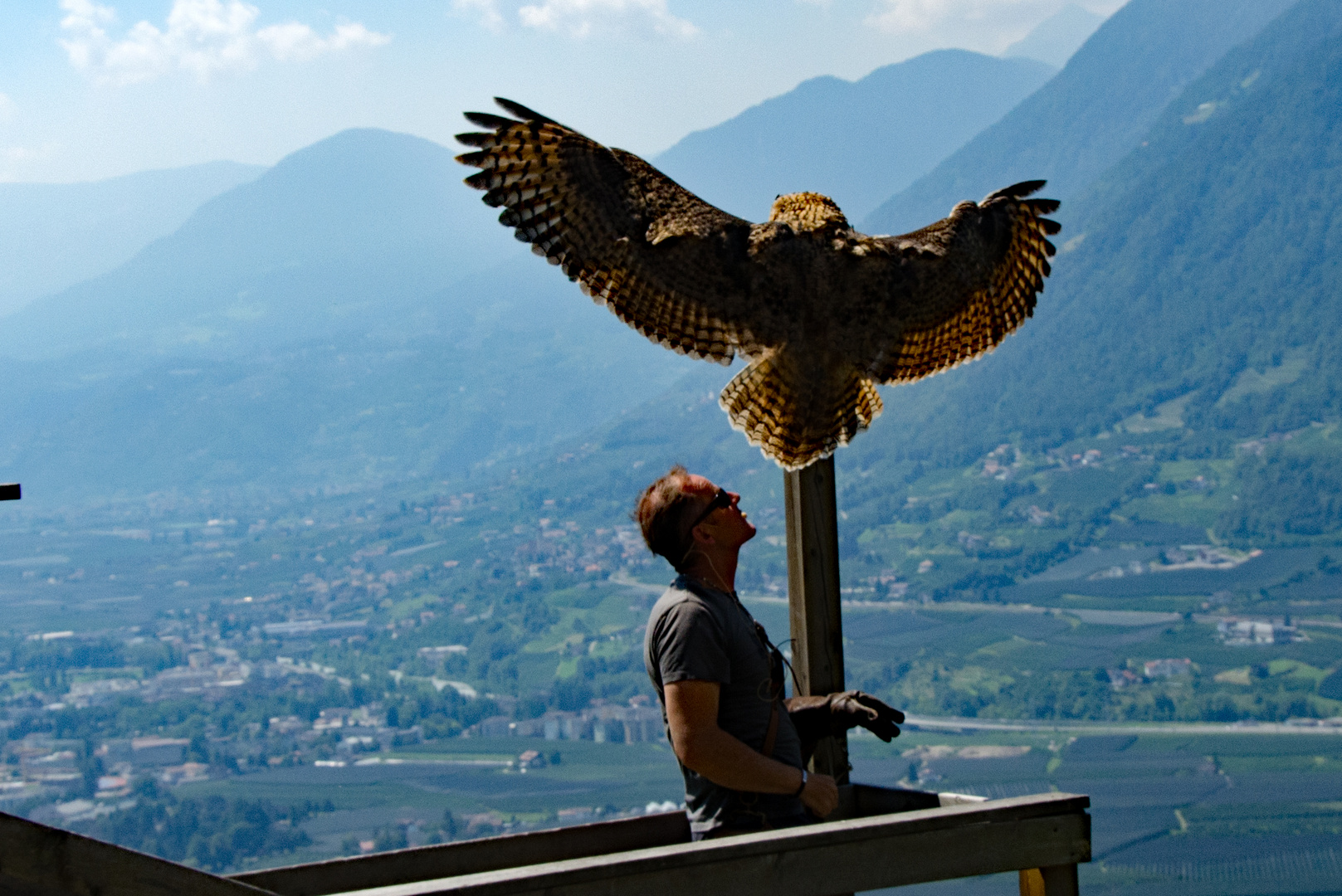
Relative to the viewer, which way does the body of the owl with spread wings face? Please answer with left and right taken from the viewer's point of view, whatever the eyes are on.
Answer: facing away from the viewer

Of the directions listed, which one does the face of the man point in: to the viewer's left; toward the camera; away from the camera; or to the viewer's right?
to the viewer's right

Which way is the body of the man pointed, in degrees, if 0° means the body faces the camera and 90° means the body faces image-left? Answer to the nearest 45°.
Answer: approximately 270°

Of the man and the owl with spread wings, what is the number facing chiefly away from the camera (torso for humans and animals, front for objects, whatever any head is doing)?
1

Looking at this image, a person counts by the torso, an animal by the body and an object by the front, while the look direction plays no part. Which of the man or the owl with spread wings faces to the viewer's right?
the man

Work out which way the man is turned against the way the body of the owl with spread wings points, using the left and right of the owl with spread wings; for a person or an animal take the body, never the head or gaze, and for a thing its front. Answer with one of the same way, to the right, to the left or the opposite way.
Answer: to the right
